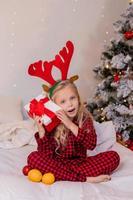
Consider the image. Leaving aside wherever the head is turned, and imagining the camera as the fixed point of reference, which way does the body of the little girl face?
toward the camera

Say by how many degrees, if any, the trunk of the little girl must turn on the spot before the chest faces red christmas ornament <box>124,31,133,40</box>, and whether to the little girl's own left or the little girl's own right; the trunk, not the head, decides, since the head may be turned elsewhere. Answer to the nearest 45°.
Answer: approximately 135° to the little girl's own left

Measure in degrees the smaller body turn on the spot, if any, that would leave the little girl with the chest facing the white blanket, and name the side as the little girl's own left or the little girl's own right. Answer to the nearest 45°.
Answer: approximately 135° to the little girl's own right

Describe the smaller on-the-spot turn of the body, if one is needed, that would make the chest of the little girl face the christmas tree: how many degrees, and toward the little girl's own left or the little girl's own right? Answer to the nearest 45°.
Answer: approximately 135° to the little girl's own left
